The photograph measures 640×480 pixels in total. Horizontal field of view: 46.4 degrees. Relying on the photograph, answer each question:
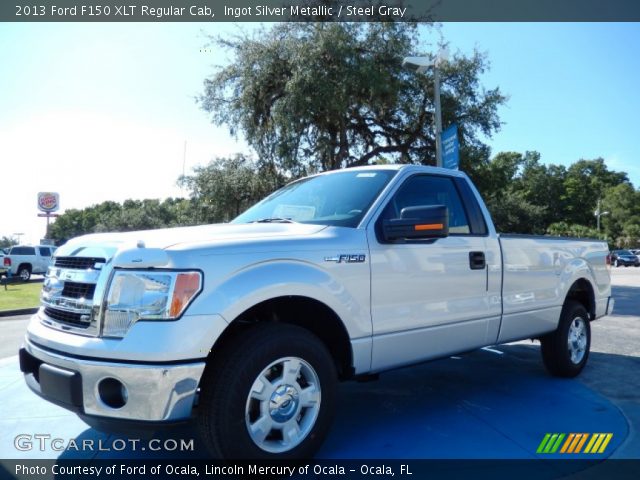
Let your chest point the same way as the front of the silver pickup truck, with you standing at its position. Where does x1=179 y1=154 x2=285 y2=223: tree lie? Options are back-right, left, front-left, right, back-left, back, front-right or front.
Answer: back-right

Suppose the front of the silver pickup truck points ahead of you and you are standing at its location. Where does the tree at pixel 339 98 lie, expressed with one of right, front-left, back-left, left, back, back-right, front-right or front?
back-right

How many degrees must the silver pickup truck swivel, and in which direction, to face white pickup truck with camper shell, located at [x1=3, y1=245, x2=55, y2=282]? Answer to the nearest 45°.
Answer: approximately 90° to its right

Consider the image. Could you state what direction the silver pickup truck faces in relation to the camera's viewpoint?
facing the viewer and to the left of the viewer

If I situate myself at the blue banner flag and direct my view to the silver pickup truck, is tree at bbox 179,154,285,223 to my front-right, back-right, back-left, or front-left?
back-right

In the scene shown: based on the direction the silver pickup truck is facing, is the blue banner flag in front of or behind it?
behind
